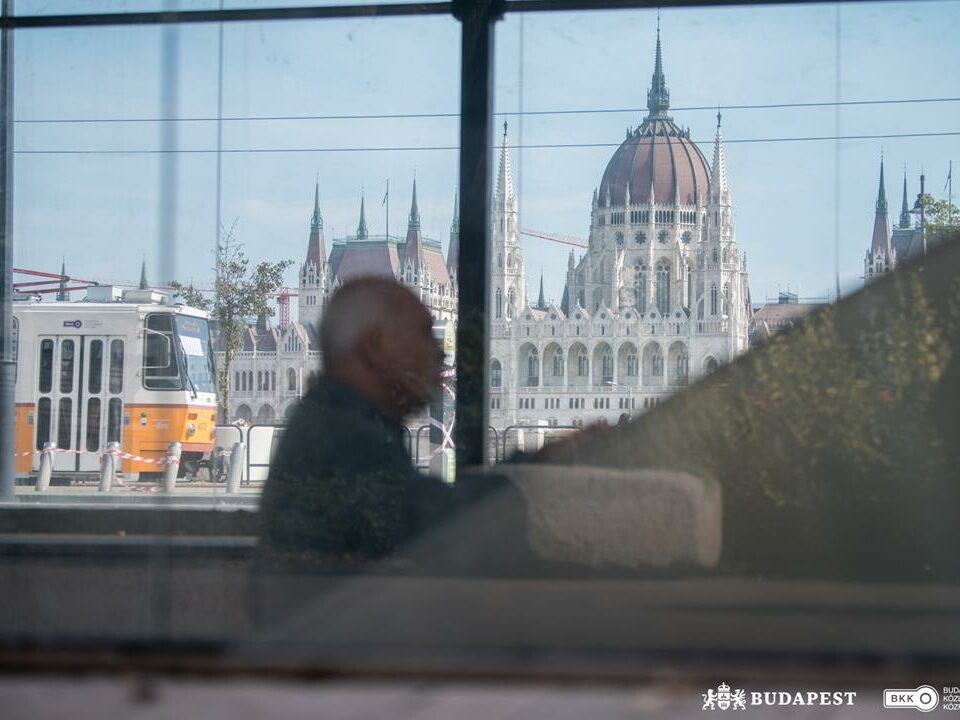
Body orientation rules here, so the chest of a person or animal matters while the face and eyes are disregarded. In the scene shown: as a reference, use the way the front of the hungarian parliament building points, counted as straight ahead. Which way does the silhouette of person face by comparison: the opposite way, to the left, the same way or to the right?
to the left

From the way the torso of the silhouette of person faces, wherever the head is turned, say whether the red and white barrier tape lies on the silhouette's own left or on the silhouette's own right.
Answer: on the silhouette's own left

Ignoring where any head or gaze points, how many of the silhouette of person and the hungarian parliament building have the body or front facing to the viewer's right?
1

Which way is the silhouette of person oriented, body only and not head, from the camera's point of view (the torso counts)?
to the viewer's right

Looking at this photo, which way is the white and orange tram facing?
to the viewer's right

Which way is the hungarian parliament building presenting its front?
toward the camera

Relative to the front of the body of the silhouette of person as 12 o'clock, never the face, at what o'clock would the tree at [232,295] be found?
The tree is roughly at 8 o'clock from the silhouette of person.

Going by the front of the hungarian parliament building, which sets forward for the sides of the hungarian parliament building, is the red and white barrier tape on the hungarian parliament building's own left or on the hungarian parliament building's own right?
on the hungarian parliament building's own right

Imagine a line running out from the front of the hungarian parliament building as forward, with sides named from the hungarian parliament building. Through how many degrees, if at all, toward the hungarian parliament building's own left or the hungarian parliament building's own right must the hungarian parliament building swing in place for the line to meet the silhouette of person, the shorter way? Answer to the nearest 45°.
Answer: approximately 45° to the hungarian parliament building's own right

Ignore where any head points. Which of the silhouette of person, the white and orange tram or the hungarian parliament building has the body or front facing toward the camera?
the hungarian parliament building

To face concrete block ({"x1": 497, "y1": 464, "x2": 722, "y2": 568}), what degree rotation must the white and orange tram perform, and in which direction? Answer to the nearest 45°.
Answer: approximately 45° to its right

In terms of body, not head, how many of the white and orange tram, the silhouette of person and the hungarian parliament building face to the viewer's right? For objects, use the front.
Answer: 2
